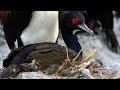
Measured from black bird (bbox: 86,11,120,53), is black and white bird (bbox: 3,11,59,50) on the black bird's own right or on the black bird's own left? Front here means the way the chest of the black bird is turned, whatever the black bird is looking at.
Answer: on the black bird's own left

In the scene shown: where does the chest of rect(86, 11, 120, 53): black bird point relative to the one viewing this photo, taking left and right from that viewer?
facing to the left of the viewer

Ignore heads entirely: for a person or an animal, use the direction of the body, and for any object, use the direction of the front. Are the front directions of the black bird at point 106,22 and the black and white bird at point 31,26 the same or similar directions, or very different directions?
very different directions
